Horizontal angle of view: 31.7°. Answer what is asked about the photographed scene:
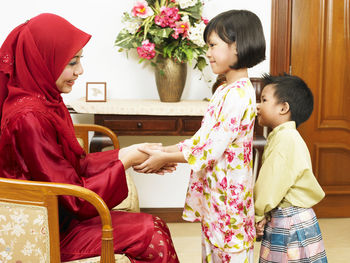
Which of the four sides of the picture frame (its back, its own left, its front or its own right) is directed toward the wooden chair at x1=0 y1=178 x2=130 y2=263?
front

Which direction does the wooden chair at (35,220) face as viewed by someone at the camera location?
facing away from the viewer and to the right of the viewer

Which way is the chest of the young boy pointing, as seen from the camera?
to the viewer's left

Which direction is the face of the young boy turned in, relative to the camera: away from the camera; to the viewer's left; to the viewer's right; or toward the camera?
to the viewer's left

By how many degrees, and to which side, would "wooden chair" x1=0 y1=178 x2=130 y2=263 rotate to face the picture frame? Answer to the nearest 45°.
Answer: approximately 45° to its left

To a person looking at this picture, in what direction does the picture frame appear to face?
facing the viewer

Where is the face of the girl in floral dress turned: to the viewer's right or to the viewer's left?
to the viewer's left

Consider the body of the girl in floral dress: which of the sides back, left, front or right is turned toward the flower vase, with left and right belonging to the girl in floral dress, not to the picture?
right

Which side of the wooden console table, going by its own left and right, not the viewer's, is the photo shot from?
front

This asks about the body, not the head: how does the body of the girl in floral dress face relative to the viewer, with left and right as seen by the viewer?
facing to the left of the viewer

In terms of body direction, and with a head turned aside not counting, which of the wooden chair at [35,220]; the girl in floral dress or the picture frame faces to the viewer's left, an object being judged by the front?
the girl in floral dress
